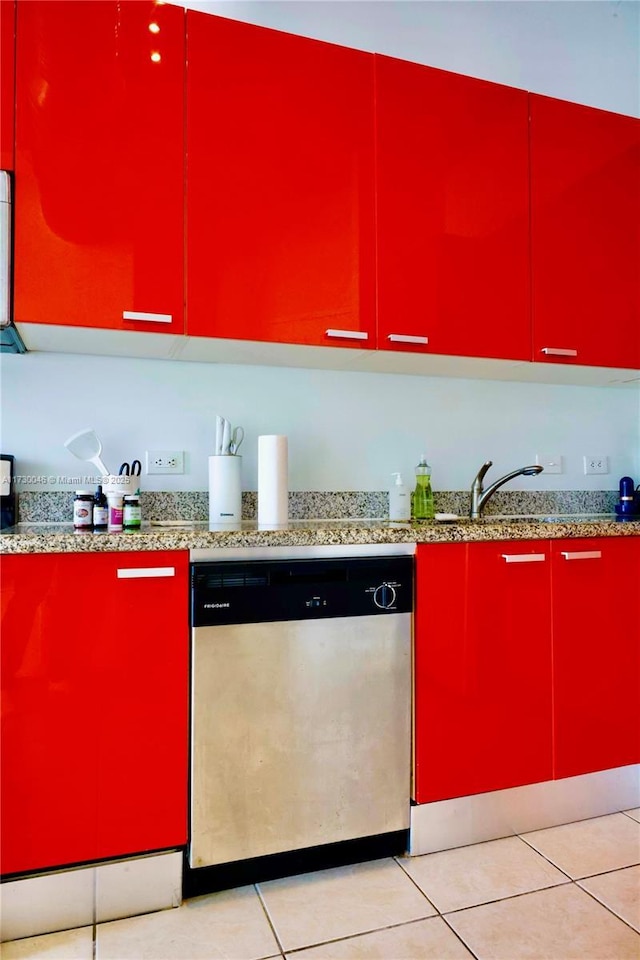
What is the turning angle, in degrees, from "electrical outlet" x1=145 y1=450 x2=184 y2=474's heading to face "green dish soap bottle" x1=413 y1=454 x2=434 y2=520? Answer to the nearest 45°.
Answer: approximately 90° to its left

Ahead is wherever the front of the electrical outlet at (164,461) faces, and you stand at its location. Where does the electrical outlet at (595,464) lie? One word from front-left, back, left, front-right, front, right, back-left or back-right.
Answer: left

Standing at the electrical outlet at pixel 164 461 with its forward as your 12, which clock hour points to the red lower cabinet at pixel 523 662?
The red lower cabinet is roughly at 10 o'clock from the electrical outlet.

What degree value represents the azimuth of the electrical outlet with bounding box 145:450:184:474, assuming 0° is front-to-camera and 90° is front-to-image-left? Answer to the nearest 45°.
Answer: approximately 0°

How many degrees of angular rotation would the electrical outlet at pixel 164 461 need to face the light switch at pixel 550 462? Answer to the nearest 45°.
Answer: approximately 90° to its left

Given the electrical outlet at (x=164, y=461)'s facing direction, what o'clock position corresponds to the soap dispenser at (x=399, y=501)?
The soap dispenser is roughly at 9 o'clock from the electrical outlet.

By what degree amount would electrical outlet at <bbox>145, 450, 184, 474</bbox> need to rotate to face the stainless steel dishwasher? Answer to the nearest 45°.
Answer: approximately 45° to its left

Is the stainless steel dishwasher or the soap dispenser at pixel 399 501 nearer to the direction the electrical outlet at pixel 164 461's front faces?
the stainless steel dishwasher
